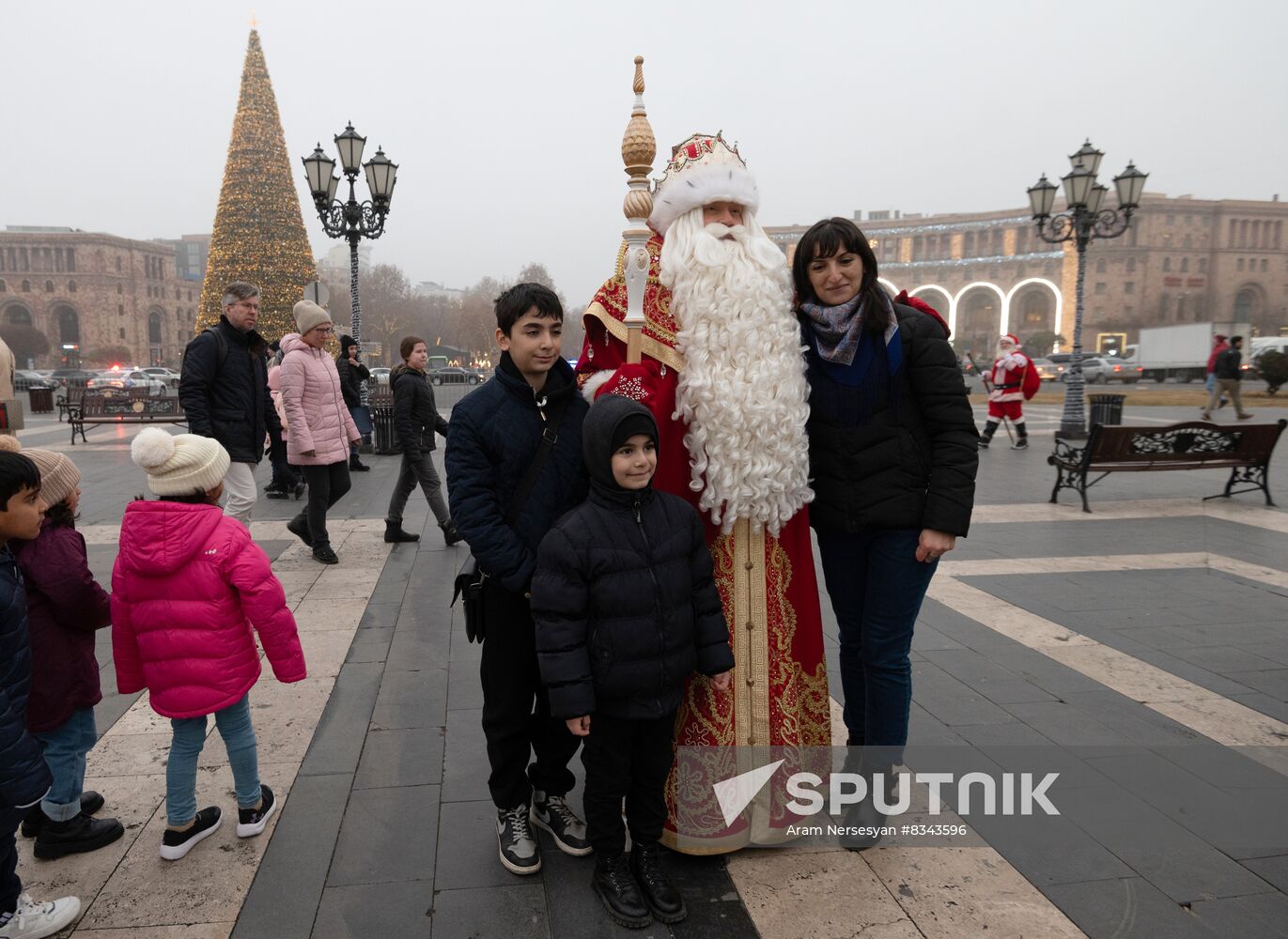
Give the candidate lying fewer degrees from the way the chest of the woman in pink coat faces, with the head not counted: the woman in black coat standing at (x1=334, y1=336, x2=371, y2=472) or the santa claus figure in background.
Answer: the santa claus figure in background

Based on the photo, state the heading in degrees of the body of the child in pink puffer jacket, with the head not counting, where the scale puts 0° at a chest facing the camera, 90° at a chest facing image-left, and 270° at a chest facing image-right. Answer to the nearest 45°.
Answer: approximately 225°

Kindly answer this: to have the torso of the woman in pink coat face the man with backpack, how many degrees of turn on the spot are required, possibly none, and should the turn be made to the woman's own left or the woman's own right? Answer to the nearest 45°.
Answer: approximately 90° to the woman's own right

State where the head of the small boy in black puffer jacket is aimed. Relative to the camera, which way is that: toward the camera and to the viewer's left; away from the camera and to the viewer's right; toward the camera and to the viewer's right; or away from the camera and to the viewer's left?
toward the camera and to the viewer's right

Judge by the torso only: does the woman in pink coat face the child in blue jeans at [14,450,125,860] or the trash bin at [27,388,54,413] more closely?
the child in blue jeans

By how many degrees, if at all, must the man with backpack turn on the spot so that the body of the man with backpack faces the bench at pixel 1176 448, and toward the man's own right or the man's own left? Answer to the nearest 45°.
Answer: approximately 45° to the man's own left
